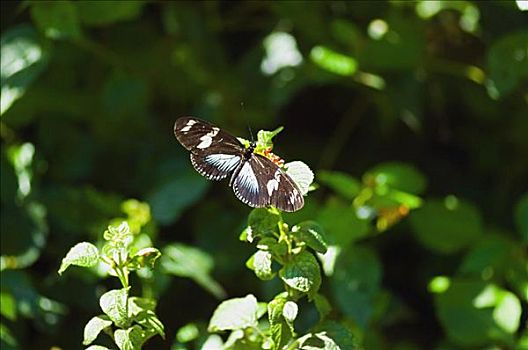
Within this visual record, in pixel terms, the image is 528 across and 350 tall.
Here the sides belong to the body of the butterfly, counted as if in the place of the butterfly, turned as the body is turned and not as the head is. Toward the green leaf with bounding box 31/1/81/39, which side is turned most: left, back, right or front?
left

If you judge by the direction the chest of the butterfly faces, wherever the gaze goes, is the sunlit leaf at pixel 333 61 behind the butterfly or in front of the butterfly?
in front

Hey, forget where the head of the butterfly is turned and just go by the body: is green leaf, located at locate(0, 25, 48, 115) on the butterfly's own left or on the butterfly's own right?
on the butterfly's own left

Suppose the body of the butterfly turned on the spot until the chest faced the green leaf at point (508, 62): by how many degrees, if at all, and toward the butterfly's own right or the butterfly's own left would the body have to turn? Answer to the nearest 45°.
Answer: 0° — it already faces it

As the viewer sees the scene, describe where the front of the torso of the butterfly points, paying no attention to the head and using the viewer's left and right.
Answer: facing away from the viewer and to the right of the viewer
